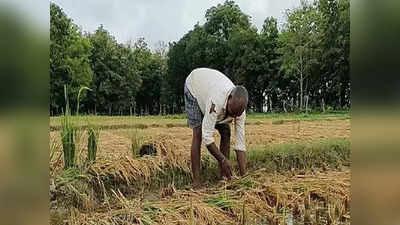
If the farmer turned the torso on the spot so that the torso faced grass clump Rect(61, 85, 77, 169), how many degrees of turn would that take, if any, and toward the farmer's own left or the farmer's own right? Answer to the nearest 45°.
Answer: approximately 135° to the farmer's own right

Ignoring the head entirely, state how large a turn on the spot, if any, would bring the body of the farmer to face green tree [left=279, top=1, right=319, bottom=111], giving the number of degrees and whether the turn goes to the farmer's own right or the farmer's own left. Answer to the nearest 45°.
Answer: approximately 135° to the farmer's own left

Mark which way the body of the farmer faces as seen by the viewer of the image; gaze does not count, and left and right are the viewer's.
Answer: facing the viewer and to the right of the viewer

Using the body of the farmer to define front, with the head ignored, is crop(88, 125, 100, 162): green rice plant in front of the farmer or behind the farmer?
behind
